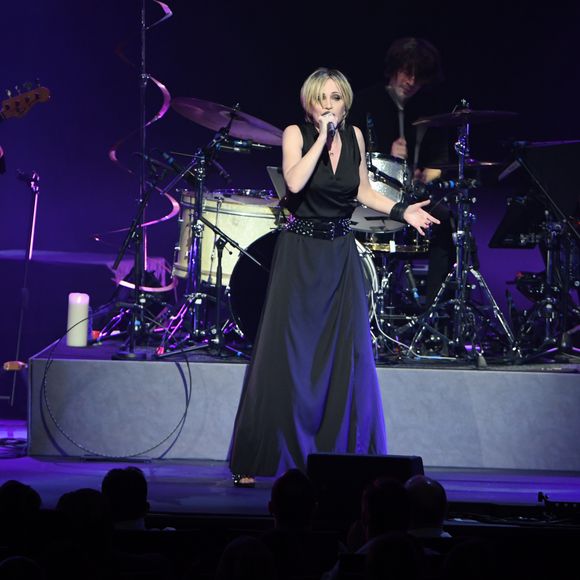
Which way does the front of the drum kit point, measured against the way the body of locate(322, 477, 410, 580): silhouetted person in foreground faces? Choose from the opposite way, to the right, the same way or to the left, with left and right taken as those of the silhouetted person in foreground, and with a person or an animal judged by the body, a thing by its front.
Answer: the opposite way

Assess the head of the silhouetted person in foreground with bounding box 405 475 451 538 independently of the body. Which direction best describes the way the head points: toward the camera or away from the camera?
away from the camera

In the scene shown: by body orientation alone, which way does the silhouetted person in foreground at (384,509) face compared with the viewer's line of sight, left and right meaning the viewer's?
facing away from the viewer

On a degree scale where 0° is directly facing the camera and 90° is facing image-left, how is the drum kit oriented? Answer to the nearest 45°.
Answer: approximately 0°

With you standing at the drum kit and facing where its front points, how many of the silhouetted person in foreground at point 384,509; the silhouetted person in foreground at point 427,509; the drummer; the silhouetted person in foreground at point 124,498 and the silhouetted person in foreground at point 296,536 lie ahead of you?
4

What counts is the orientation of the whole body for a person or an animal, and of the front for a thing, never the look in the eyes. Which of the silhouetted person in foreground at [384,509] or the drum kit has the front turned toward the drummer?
the silhouetted person in foreground

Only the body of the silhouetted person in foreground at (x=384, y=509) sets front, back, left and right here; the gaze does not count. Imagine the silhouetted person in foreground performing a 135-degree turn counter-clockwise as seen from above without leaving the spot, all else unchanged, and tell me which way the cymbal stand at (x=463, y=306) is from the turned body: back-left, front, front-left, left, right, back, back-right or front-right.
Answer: back-right

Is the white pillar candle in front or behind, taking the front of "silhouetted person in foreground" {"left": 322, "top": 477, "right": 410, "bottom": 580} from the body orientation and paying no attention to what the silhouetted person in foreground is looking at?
in front

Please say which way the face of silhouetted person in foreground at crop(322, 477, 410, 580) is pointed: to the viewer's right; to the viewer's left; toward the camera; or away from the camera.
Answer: away from the camera

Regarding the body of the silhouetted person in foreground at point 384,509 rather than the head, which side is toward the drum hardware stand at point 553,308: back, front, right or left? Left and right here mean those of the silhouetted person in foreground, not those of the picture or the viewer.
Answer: front

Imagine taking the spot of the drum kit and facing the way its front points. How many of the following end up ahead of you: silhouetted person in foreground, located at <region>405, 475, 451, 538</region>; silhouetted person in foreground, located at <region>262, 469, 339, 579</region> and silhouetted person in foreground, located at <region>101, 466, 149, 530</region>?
3

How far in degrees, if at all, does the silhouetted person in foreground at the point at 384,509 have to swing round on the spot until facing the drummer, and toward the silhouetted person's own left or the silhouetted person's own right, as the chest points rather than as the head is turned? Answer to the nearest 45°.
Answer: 0° — they already face them

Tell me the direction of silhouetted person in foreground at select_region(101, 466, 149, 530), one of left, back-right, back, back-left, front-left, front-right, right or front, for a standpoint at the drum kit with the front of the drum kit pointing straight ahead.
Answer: front

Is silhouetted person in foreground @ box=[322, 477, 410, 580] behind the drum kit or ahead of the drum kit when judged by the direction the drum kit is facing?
ahead

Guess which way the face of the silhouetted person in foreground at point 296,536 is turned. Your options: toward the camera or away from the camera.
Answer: away from the camera

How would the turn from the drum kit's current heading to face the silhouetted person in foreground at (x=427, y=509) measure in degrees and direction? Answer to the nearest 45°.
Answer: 0° — it already faces them
